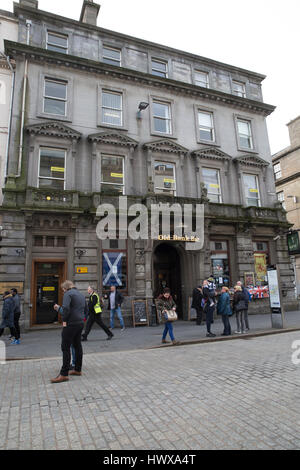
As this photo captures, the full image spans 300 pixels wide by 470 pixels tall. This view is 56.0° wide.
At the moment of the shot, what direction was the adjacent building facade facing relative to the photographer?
facing the viewer and to the left of the viewer

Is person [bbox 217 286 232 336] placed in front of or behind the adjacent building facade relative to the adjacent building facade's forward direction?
in front

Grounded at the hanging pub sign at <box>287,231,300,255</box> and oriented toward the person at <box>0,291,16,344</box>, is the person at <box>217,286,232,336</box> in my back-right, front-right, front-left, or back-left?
front-left

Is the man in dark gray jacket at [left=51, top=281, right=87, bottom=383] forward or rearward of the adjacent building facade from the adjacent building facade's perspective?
forward

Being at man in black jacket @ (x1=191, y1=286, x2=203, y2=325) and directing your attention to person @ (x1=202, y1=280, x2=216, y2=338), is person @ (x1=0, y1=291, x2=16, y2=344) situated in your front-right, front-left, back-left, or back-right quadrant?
front-right

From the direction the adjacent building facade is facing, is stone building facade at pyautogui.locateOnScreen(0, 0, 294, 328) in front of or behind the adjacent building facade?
in front

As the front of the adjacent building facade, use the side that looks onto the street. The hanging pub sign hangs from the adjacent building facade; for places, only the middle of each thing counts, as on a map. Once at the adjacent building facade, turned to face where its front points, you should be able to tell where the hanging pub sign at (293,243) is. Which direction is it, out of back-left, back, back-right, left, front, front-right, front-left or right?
front-left
